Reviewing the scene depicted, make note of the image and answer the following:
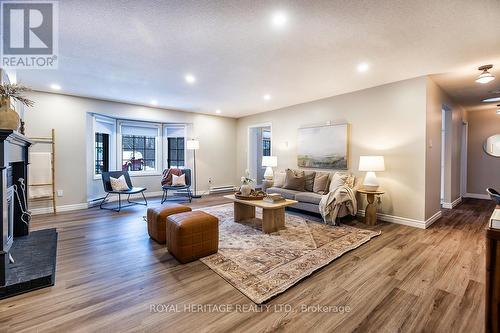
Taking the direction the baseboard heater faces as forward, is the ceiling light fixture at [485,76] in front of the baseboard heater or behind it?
in front

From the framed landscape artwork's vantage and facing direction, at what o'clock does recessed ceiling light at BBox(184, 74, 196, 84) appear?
The recessed ceiling light is roughly at 12 o'clock from the framed landscape artwork.

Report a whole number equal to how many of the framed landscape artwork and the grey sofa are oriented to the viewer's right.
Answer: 0

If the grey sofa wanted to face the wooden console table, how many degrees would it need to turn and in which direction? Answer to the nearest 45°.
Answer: approximately 45° to its left

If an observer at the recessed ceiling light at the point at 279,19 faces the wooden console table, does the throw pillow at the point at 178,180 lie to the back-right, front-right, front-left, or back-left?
back-left

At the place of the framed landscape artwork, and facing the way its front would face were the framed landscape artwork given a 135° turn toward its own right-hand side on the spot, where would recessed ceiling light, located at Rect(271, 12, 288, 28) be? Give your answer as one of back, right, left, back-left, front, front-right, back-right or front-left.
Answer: back

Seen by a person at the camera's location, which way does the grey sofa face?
facing the viewer and to the left of the viewer

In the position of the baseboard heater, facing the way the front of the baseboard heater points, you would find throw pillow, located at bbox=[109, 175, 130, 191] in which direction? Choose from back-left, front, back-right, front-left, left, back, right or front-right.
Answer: right

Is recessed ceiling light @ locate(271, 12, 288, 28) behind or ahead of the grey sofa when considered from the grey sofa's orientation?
ahead

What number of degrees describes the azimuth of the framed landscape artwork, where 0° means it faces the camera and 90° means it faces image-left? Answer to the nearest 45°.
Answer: approximately 45°

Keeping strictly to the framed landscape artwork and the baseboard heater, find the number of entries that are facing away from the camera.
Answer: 0

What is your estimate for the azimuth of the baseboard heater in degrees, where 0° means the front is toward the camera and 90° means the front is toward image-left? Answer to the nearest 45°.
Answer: approximately 315°
